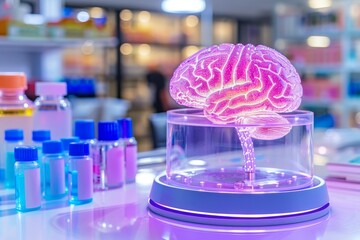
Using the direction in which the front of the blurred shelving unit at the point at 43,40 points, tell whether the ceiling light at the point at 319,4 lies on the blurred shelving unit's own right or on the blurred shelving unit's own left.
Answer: on the blurred shelving unit's own left

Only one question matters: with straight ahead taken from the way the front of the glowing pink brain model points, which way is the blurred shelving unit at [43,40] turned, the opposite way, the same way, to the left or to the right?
to the left

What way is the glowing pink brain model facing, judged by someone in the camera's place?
facing to the left of the viewer

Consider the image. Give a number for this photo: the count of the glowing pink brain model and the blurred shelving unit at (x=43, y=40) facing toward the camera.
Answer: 1

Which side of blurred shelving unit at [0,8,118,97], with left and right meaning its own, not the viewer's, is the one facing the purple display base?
front

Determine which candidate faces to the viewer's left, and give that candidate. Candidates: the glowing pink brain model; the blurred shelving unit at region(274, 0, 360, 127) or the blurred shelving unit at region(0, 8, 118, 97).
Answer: the glowing pink brain model

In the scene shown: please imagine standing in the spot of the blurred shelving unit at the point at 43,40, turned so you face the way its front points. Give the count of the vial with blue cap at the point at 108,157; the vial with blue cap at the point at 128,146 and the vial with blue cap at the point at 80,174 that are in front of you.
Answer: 3

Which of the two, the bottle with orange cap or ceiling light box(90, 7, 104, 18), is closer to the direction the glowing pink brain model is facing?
the bottle with orange cap

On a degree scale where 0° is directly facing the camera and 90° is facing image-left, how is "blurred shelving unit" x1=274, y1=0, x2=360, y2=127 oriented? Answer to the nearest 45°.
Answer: approximately 0°

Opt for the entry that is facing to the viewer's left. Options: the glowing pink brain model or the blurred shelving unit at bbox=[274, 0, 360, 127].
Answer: the glowing pink brain model

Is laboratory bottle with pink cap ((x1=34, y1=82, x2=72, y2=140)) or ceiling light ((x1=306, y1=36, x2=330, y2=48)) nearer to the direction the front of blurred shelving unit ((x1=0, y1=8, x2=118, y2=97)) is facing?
the laboratory bottle with pink cap

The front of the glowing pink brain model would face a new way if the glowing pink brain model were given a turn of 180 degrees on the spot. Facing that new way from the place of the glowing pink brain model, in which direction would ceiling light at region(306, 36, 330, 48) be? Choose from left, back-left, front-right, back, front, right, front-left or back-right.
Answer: left

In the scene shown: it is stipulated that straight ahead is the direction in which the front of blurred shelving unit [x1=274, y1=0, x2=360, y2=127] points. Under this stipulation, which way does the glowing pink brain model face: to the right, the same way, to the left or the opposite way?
to the right

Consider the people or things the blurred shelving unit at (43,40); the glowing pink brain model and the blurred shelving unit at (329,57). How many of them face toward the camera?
2
